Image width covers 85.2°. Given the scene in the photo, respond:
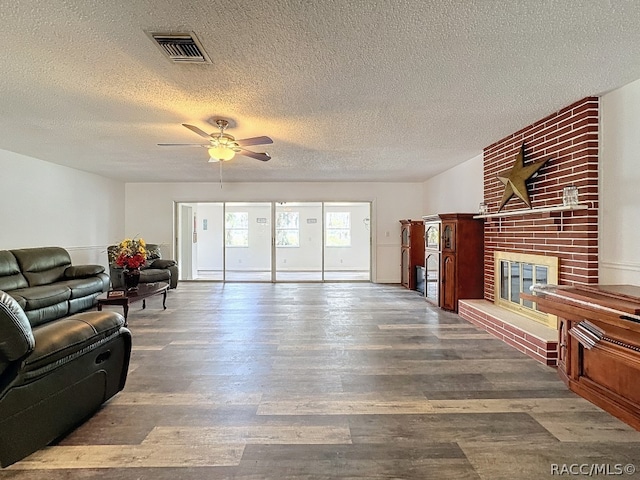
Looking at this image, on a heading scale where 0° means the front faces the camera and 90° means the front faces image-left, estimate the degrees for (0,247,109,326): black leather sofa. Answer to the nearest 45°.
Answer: approximately 315°

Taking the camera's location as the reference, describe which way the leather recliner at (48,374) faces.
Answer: facing away from the viewer and to the right of the viewer

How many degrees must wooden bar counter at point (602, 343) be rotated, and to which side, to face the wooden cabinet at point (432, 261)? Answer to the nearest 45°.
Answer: approximately 90° to its right

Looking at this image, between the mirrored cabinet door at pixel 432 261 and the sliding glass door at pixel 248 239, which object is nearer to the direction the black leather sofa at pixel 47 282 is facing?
the mirrored cabinet door

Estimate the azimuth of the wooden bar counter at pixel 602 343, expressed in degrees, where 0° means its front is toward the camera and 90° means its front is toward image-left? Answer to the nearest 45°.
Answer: approximately 45°
